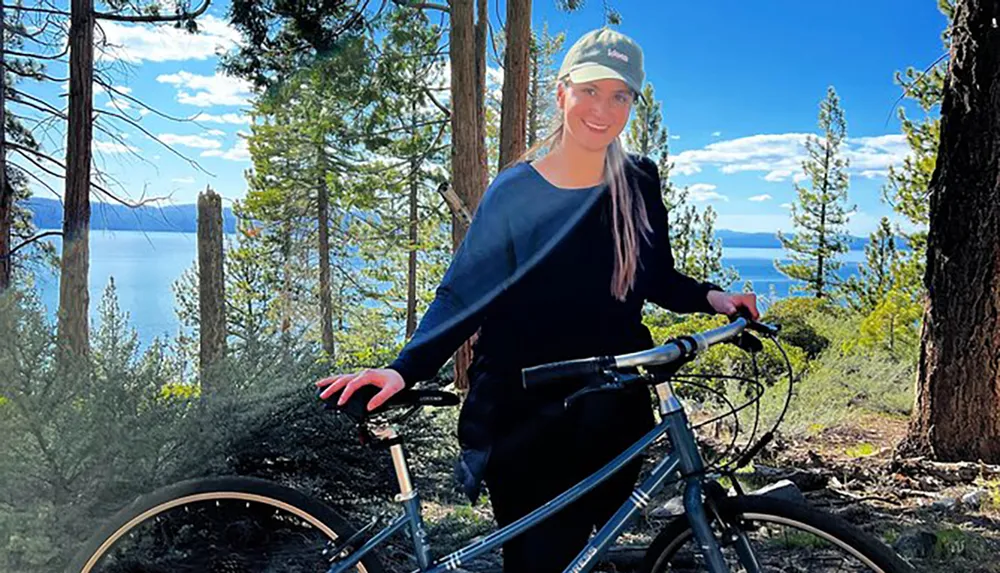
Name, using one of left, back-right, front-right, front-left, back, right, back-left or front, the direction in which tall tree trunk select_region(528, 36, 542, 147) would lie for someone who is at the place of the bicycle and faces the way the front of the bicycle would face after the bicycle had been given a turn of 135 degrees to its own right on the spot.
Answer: back-right

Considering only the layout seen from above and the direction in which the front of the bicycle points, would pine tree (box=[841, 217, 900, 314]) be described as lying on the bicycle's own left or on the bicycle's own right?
on the bicycle's own left

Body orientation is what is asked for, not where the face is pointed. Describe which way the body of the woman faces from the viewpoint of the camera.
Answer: toward the camera

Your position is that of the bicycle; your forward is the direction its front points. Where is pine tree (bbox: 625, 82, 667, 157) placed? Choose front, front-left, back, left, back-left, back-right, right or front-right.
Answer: left

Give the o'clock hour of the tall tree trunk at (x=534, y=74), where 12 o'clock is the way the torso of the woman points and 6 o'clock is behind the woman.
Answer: The tall tree trunk is roughly at 6 o'clock from the woman.

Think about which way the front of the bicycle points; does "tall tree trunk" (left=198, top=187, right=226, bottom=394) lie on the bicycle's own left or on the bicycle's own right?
on the bicycle's own left

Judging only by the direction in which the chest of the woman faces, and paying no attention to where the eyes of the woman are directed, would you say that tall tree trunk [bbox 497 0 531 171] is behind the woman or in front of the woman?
behind

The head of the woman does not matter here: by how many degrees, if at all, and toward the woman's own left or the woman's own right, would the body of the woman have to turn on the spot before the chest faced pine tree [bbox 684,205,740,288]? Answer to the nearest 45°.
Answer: approximately 180°

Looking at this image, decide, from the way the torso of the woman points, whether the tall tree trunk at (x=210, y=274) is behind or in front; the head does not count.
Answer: behind

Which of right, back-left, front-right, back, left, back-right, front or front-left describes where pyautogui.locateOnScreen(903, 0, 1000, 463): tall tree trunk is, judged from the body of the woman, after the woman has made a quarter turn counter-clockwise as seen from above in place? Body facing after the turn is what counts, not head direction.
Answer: front-left

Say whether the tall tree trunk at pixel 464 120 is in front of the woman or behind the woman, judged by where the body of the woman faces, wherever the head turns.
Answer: behind

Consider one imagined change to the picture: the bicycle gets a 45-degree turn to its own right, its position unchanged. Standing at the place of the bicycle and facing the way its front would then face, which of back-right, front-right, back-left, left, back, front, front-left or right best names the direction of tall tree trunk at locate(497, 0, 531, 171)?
back-left

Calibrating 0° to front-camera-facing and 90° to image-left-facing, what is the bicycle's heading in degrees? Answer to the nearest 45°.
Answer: approximately 270°
